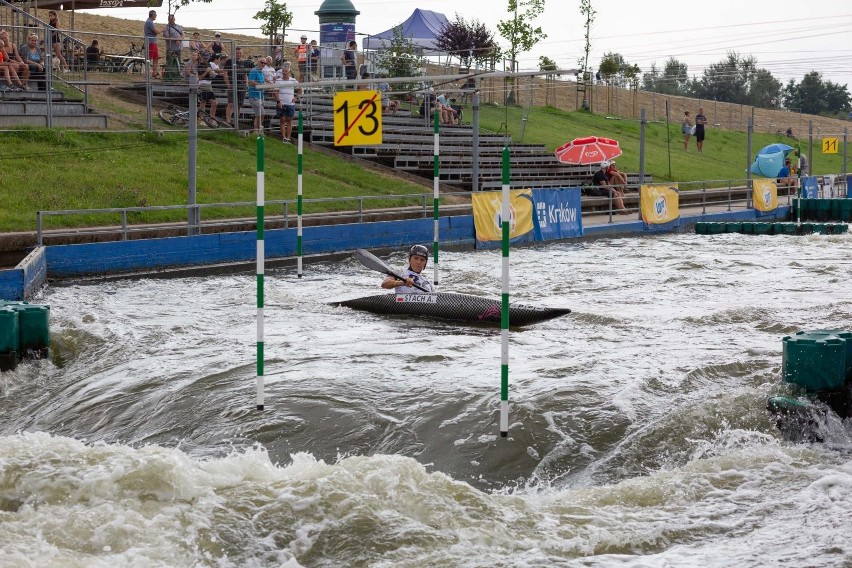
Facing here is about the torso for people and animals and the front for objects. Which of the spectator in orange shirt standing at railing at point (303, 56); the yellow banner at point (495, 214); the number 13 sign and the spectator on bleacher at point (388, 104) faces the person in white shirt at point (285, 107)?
the spectator in orange shirt standing at railing at point (303, 56)

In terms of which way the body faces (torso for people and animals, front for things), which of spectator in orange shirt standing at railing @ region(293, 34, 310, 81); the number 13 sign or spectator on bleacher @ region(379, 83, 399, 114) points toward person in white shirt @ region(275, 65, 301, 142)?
spectator in orange shirt standing at railing @ region(293, 34, 310, 81)

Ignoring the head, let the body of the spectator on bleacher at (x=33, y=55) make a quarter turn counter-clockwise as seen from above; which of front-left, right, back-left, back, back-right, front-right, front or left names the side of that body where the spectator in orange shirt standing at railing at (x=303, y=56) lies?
front

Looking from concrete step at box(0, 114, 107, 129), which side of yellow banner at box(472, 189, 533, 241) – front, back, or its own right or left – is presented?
right

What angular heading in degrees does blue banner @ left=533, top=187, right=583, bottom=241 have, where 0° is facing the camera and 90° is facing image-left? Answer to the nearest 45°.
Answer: approximately 0°

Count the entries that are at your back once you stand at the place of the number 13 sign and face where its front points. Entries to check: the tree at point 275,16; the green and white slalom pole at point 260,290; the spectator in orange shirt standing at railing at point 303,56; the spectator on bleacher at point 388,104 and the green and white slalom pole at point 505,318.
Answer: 3
